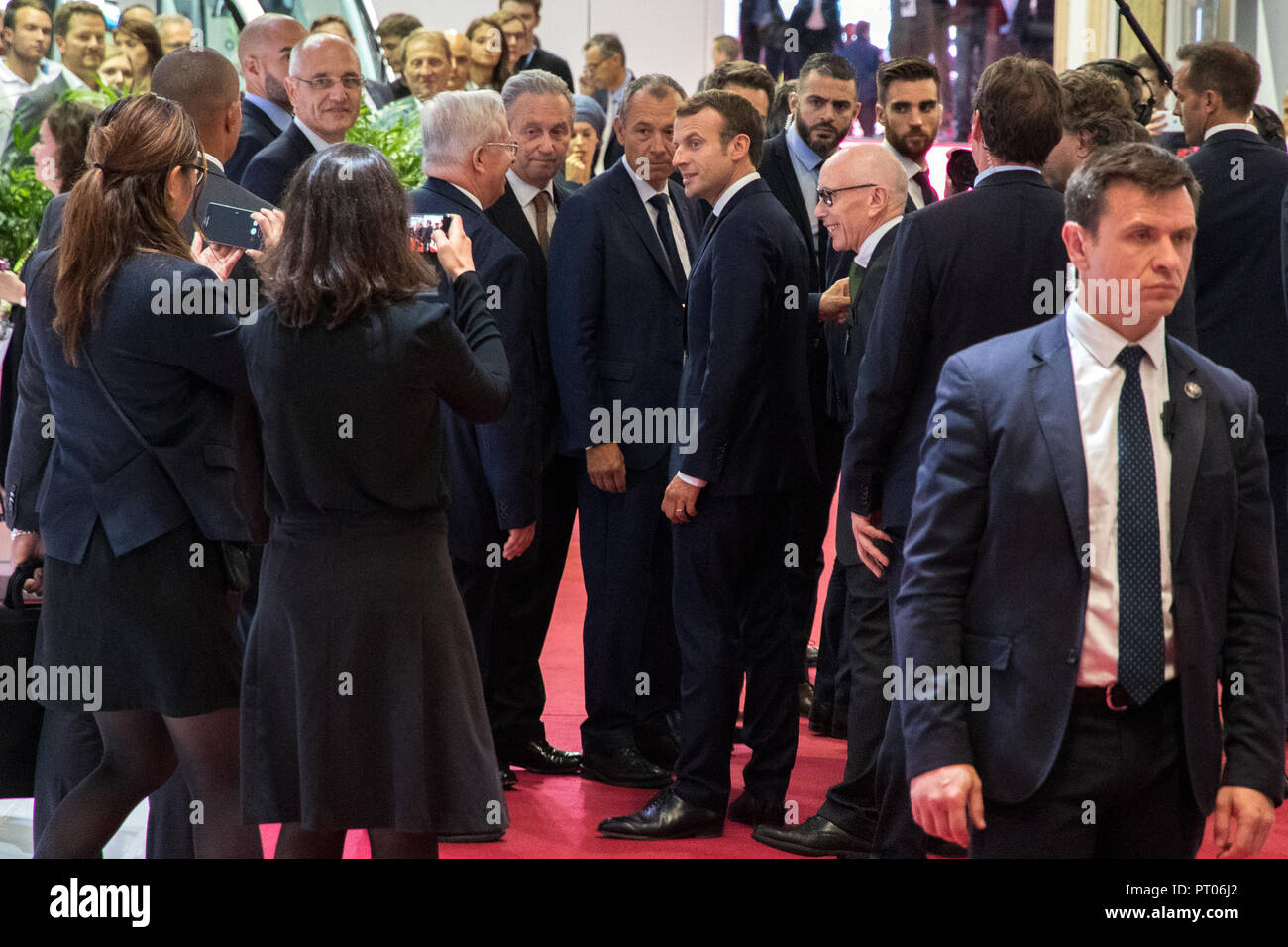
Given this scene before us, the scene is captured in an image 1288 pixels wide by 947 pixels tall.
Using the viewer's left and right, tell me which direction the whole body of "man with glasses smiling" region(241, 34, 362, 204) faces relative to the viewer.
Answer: facing the viewer and to the right of the viewer

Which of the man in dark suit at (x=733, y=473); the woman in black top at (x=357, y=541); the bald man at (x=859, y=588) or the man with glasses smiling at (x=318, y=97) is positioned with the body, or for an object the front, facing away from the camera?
the woman in black top

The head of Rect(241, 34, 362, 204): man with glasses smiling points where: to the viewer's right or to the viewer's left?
to the viewer's right

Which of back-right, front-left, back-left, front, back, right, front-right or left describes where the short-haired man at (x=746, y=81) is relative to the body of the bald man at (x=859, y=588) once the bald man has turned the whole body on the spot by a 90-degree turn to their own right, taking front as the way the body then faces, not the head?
front

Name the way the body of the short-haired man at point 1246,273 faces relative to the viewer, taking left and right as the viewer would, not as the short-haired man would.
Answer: facing away from the viewer and to the left of the viewer

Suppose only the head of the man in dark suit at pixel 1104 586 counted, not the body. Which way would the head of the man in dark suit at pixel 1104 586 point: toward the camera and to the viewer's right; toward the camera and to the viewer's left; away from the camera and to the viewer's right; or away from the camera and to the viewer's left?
toward the camera and to the viewer's right

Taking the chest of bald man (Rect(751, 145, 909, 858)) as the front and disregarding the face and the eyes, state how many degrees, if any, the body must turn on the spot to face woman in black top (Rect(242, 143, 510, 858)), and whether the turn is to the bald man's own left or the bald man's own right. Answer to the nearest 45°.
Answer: approximately 45° to the bald man's own left

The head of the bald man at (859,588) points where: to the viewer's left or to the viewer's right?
to the viewer's left

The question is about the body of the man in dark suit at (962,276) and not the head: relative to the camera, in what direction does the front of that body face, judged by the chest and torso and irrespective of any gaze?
away from the camera

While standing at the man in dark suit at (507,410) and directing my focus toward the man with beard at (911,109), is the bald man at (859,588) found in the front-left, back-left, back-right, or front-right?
front-right

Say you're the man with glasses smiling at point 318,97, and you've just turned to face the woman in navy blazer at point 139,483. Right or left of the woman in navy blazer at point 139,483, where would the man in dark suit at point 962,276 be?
left

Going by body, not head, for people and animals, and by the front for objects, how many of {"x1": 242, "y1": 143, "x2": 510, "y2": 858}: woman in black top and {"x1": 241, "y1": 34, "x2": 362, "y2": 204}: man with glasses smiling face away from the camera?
1
